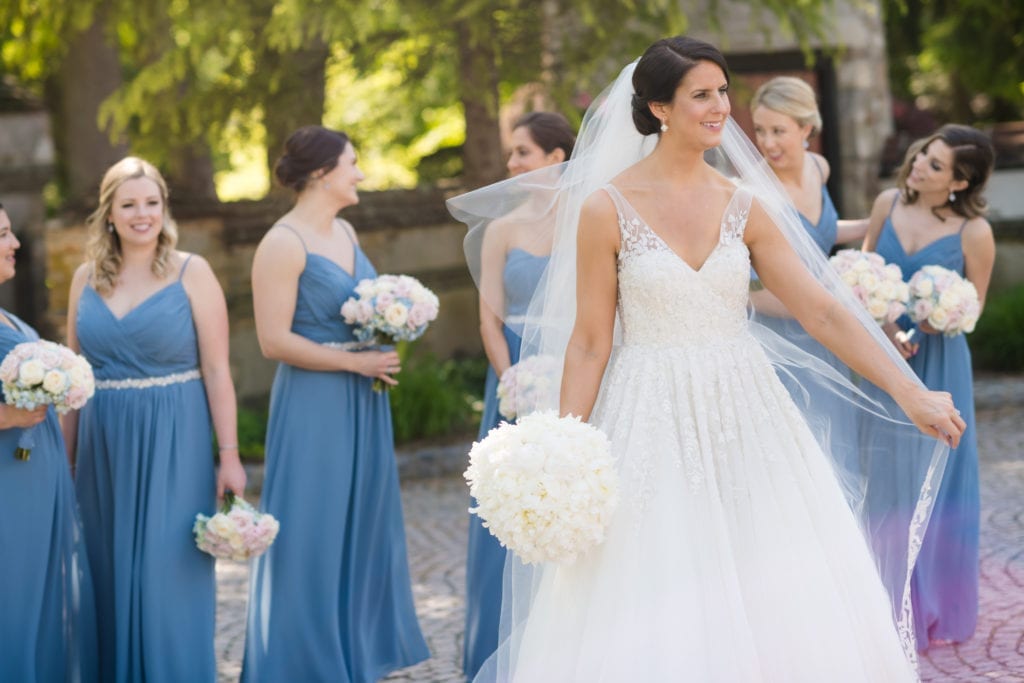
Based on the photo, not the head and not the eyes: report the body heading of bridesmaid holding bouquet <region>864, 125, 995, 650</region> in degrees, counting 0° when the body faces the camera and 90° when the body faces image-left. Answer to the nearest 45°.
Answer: approximately 45°

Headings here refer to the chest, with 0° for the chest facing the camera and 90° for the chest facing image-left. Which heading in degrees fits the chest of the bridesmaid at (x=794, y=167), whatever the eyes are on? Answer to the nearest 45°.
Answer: approximately 45°

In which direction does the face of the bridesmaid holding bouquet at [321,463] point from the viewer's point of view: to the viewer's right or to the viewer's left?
to the viewer's right

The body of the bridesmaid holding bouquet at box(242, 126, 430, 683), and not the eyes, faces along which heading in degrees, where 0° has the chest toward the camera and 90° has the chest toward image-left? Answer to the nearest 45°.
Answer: approximately 315°

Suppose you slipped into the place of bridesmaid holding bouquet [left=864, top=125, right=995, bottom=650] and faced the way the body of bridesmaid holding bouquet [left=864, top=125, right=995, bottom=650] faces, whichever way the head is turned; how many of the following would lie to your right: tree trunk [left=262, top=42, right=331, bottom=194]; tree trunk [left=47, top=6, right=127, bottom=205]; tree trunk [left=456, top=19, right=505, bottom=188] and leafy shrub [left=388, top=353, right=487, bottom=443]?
4

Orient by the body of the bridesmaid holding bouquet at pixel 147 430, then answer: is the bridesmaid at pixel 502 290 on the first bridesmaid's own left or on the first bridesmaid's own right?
on the first bridesmaid's own left

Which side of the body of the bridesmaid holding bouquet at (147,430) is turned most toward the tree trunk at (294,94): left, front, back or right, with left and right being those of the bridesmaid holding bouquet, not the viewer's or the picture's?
back

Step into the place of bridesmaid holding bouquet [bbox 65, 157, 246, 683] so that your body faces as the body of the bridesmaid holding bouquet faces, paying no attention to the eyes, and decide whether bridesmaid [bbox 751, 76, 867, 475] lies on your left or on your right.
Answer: on your left

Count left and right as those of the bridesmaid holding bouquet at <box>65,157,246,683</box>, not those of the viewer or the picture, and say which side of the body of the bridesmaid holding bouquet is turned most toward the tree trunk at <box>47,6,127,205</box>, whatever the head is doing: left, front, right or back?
back
